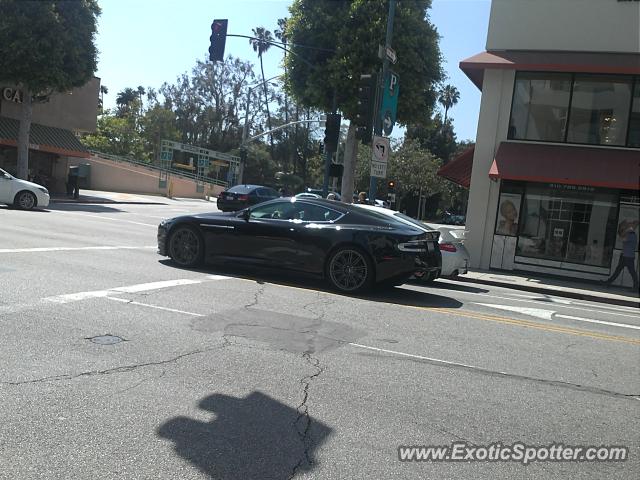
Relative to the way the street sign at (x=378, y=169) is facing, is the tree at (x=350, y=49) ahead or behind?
behind

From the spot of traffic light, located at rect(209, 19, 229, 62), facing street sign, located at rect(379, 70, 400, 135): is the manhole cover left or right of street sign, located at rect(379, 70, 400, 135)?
right

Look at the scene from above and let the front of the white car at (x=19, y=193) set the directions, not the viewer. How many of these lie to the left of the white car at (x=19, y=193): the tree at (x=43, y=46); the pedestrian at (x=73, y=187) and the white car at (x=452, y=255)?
2

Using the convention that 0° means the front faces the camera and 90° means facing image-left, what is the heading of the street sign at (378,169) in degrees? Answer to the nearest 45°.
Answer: approximately 0°

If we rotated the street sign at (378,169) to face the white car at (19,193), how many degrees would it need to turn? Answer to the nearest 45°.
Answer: approximately 90° to its right

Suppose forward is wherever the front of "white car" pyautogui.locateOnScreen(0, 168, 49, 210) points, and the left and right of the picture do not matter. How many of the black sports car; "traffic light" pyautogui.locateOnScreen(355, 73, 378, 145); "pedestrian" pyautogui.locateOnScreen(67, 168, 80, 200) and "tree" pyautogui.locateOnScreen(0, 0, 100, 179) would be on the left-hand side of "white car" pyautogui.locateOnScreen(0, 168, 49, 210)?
2

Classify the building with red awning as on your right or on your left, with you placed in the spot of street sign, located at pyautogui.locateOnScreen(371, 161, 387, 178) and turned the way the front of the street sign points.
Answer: on your left

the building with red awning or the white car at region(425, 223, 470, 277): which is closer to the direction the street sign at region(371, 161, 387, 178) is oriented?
the white car

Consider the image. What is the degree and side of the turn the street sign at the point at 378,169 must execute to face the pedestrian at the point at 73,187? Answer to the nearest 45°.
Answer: approximately 135° to its right

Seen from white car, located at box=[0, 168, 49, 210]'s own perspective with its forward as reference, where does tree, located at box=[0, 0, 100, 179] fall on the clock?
The tree is roughly at 9 o'clock from the white car.

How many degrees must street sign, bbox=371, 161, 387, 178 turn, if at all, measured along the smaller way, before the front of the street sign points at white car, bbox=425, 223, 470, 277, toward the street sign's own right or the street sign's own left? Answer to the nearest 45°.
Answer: approximately 45° to the street sign's own left

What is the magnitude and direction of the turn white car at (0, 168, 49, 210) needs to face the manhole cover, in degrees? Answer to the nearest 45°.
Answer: approximately 90° to its right

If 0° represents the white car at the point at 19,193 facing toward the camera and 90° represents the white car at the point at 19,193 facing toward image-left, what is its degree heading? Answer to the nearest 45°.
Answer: approximately 270°
